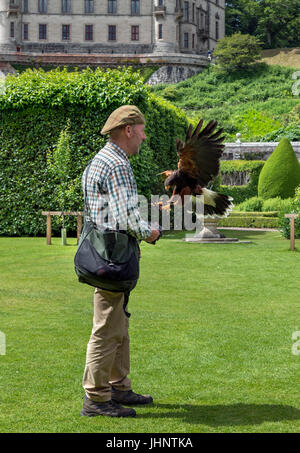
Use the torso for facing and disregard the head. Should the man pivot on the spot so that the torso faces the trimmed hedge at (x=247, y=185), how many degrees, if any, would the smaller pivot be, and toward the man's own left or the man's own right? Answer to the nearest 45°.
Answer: approximately 90° to the man's own left

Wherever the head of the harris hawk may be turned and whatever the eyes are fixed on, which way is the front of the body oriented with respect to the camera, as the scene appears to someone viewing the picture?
to the viewer's left

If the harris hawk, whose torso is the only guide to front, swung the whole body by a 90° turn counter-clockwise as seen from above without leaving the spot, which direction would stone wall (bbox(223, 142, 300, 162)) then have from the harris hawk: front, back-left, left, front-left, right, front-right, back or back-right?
back

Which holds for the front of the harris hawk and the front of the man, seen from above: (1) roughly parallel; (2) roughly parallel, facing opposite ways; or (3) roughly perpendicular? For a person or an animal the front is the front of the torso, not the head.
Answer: roughly parallel, facing opposite ways

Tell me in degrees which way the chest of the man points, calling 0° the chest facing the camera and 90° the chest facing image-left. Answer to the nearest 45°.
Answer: approximately 270°

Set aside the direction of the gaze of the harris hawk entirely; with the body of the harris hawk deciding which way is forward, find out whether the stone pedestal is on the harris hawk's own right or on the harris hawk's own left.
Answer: on the harris hawk's own right

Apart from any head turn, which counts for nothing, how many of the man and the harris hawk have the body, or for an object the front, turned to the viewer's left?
1

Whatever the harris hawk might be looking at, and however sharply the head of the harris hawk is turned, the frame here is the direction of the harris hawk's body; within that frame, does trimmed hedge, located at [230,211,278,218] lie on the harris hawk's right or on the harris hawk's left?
on the harris hawk's right

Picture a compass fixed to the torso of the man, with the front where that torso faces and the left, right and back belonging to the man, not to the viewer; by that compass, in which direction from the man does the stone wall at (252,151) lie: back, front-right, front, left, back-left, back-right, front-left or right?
left

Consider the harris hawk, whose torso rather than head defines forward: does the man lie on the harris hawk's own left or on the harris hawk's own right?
on the harris hawk's own right

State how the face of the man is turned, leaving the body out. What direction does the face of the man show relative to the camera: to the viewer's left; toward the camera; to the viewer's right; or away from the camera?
to the viewer's right

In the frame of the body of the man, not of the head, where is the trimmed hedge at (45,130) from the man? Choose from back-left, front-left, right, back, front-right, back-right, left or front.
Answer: left
